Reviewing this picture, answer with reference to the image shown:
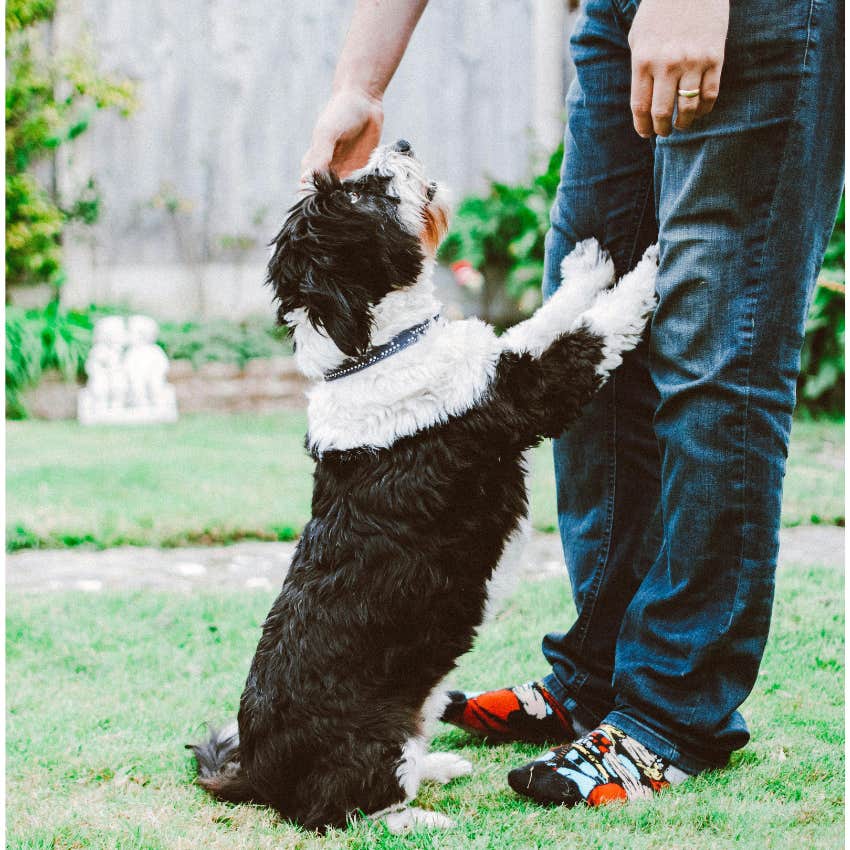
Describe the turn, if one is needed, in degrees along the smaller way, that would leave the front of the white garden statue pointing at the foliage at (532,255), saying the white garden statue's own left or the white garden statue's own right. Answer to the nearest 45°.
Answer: approximately 90° to the white garden statue's own left

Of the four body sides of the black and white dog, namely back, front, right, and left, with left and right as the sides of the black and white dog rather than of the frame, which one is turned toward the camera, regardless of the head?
right

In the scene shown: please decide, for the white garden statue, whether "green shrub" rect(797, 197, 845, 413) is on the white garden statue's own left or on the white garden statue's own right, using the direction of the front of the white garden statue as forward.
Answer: on the white garden statue's own left

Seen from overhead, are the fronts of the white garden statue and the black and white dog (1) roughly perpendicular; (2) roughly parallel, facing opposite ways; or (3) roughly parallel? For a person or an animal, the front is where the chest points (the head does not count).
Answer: roughly perpendicular

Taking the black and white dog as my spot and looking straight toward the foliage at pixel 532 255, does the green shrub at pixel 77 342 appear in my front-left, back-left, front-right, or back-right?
front-left

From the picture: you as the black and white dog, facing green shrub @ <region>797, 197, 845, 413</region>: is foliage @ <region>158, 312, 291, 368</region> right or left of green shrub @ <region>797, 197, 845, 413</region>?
left

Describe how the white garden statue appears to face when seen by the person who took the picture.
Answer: facing the viewer

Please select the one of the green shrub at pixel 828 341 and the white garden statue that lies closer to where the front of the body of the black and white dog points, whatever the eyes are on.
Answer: the green shrub

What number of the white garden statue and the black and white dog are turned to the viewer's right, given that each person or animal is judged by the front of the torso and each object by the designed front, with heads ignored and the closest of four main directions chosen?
1

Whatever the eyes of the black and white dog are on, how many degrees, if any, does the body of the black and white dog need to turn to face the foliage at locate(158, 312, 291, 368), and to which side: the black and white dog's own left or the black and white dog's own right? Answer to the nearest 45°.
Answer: approximately 90° to the black and white dog's own left
